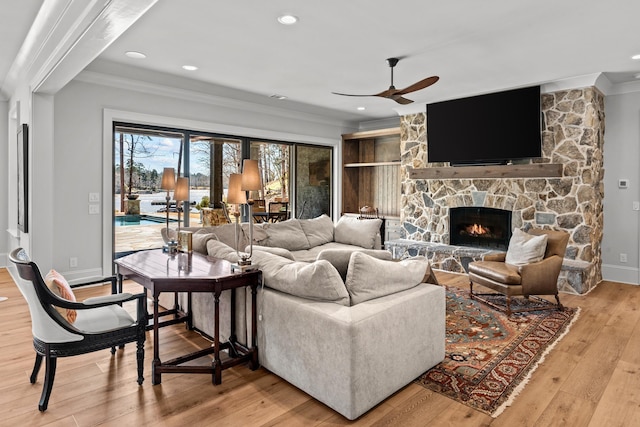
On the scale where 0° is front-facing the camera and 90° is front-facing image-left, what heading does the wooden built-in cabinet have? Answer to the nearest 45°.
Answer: approximately 45°

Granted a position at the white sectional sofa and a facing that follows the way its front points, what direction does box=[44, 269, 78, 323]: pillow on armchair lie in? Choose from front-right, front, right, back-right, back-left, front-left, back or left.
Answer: back-left

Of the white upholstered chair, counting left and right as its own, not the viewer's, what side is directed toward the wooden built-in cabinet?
front

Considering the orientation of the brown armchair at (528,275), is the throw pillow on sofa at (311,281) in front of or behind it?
in front

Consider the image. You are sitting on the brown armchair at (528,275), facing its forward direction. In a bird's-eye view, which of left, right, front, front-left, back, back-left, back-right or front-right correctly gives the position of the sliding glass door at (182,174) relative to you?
front-right

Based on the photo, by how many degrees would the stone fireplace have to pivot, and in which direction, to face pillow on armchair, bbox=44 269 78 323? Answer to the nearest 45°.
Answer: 0° — it already faces it
